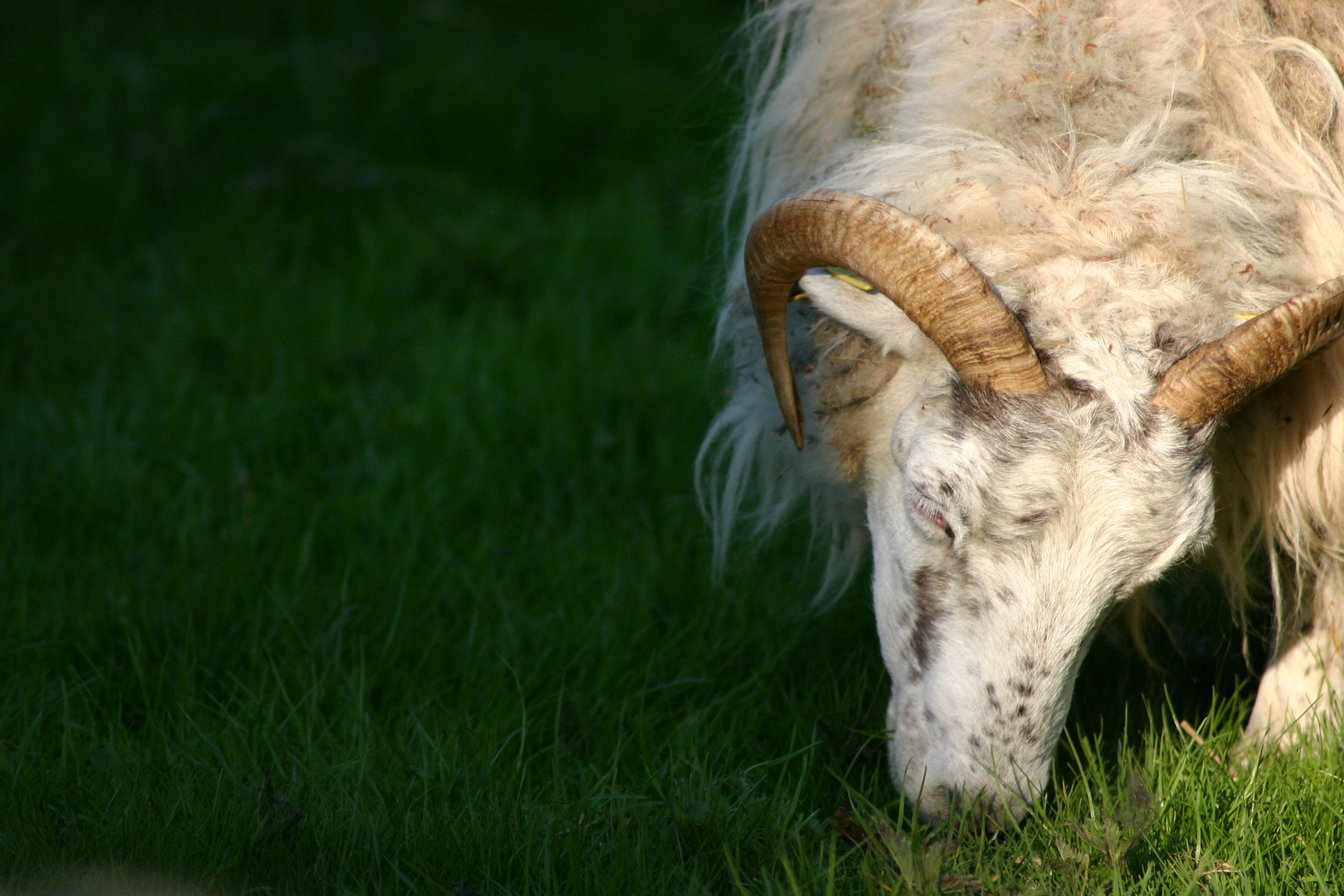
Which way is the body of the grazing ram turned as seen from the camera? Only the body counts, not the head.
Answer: toward the camera
